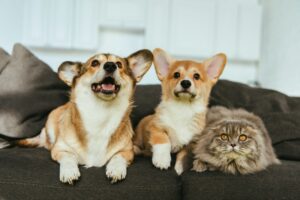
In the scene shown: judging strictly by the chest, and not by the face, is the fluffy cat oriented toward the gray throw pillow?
no

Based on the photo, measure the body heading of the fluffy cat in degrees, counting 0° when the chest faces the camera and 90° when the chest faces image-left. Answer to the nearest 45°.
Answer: approximately 0°
